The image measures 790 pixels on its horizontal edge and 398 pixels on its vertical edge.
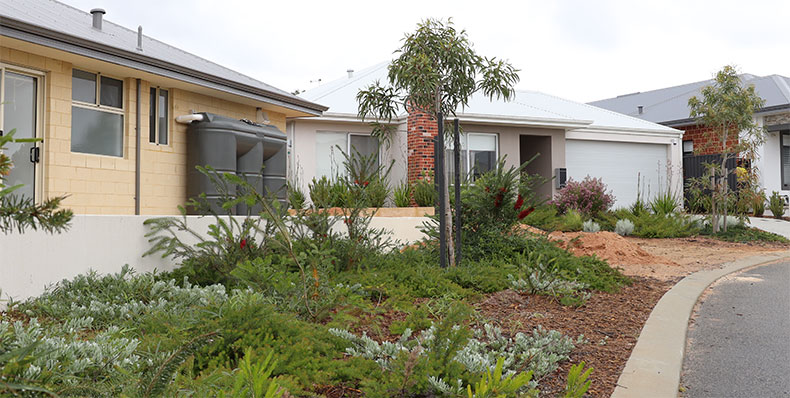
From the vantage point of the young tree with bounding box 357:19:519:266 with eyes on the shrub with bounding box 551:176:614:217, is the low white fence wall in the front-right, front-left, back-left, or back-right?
back-left

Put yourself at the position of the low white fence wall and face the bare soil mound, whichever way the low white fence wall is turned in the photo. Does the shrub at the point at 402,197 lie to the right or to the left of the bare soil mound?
left

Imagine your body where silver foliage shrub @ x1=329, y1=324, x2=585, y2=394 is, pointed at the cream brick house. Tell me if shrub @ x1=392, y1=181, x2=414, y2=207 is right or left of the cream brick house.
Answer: right

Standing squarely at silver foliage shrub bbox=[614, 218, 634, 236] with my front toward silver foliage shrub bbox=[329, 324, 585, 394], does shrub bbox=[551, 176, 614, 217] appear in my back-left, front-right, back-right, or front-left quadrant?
back-right

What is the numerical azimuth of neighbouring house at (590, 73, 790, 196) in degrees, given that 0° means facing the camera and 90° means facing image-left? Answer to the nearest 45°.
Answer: approximately 45°

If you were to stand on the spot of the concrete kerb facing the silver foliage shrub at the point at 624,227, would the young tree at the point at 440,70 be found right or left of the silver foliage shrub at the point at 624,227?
left
